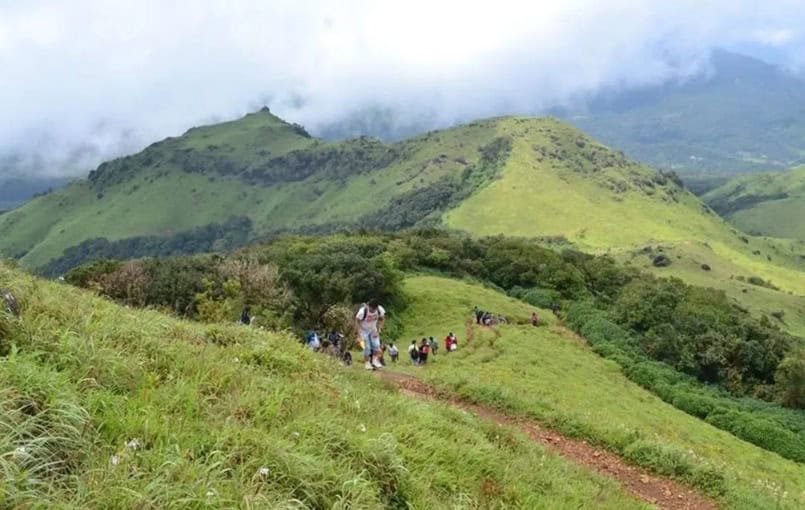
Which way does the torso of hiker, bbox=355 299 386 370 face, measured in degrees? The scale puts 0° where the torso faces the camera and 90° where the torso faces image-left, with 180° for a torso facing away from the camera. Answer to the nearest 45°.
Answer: approximately 0°

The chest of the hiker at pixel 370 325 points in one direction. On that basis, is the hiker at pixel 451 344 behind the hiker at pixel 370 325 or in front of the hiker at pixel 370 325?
behind

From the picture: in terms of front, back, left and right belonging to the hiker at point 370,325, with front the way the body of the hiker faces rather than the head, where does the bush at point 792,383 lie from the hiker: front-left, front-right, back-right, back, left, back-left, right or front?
back-left

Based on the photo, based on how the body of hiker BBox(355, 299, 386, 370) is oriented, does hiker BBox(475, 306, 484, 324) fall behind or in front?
behind

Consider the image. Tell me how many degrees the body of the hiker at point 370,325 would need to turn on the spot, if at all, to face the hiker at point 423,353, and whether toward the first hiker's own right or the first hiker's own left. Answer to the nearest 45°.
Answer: approximately 180°

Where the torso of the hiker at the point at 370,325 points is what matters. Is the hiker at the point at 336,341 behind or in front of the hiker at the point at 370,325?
behind
